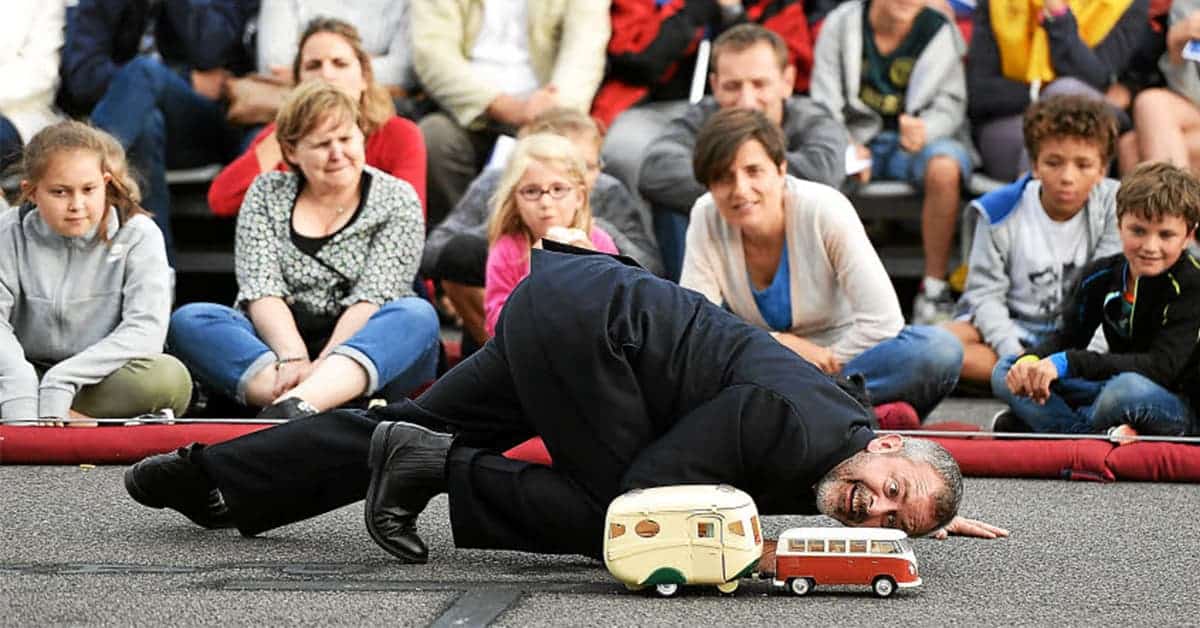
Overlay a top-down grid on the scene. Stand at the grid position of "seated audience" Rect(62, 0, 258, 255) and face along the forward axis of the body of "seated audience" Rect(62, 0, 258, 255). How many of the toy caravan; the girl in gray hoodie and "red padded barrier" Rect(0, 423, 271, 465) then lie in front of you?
3

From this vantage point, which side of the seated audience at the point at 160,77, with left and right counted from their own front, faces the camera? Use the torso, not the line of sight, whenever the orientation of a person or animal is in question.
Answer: front

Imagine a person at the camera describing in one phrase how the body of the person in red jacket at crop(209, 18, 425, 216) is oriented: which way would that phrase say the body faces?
toward the camera

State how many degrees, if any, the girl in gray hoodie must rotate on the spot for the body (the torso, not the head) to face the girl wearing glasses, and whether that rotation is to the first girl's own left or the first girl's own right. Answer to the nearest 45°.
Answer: approximately 90° to the first girl's own left

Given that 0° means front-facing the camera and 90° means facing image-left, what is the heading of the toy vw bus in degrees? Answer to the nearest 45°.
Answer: approximately 270°

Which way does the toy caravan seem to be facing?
to the viewer's right

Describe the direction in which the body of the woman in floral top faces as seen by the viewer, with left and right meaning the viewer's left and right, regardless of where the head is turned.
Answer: facing the viewer

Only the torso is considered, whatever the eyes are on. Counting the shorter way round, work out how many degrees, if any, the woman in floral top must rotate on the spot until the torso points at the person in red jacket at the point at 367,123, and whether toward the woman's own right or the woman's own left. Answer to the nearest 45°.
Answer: approximately 180°

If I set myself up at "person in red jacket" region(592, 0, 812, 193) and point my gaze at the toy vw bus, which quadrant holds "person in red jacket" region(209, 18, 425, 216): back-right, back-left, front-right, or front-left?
front-right

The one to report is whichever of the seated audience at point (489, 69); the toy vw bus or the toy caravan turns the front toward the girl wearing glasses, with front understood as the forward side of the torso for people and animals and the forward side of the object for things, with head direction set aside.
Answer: the seated audience

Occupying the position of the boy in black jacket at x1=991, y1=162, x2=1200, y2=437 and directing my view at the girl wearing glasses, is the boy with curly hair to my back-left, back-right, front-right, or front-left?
front-right

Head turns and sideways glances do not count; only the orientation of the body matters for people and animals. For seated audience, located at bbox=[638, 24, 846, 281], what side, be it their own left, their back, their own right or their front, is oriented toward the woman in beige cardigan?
front

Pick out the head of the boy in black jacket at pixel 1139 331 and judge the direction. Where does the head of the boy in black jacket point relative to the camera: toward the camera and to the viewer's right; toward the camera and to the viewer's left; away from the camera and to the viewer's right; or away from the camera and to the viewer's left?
toward the camera and to the viewer's left

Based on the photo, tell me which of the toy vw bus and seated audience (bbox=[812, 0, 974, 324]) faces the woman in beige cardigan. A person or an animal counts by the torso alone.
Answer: the seated audience

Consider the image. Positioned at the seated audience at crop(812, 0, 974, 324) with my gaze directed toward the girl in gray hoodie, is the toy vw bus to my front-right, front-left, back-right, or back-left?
front-left

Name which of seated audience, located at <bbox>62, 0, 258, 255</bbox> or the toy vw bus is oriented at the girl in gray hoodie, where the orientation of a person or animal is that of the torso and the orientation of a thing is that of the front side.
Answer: the seated audience
